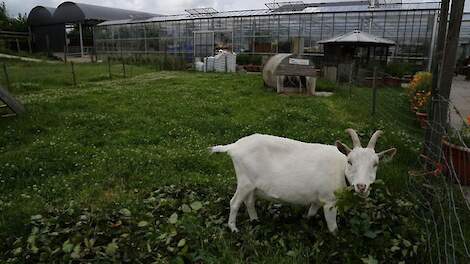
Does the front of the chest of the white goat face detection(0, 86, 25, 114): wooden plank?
no

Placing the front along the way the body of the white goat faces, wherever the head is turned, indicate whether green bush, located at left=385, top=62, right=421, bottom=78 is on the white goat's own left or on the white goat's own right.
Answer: on the white goat's own left

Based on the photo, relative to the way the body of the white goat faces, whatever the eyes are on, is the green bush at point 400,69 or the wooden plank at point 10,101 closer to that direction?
the green bush

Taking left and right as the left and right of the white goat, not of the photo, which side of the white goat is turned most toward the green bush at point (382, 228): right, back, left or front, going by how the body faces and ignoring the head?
front

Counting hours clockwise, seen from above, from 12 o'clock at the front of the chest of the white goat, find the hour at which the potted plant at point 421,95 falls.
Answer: The potted plant is roughly at 10 o'clock from the white goat.

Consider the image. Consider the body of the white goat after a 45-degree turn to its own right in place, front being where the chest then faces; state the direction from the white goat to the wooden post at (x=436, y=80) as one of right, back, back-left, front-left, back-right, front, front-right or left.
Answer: left

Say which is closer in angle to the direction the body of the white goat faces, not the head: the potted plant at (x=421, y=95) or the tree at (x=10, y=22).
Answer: the potted plant

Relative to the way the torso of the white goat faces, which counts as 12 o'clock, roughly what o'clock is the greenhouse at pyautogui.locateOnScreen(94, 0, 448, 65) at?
The greenhouse is roughly at 9 o'clock from the white goat.

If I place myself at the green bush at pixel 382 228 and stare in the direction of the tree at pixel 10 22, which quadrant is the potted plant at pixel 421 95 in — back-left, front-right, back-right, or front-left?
front-right

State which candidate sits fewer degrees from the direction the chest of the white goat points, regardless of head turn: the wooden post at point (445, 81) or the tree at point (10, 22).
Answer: the wooden post

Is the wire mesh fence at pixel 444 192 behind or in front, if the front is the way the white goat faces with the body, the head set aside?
in front

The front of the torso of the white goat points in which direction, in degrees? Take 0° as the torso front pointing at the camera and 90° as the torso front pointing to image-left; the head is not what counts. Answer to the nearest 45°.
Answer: approximately 270°

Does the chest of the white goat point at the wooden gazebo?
no

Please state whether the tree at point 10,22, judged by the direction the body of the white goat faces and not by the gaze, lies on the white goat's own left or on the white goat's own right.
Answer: on the white goat's own left
